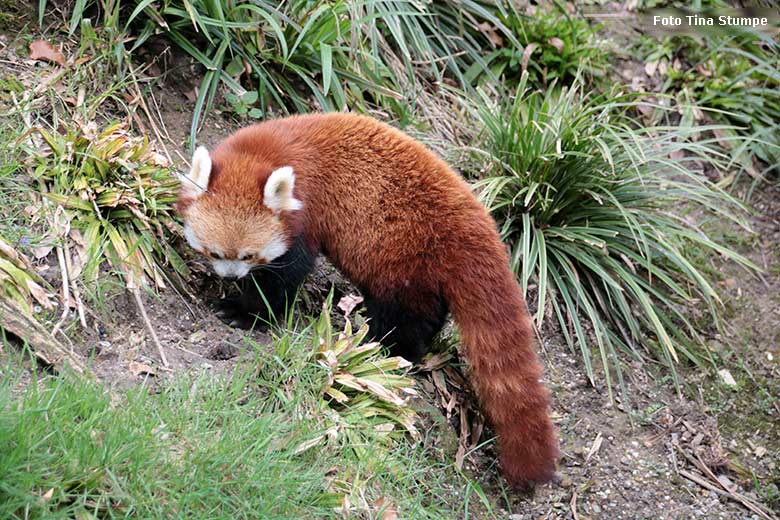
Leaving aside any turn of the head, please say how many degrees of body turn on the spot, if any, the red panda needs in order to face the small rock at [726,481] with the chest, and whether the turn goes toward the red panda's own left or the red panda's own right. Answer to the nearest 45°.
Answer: approximately 180°

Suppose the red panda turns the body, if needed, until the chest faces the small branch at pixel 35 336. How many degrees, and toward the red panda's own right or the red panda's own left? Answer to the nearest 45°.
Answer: approximately 45° to the red panda's own left

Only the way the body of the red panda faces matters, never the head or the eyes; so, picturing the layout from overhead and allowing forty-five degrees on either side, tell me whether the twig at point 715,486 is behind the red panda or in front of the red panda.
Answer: behind

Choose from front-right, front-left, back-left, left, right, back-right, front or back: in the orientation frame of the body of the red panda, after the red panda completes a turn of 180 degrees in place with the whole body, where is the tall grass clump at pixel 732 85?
front-left

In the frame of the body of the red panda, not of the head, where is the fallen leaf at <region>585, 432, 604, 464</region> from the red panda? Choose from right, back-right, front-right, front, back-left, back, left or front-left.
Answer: back

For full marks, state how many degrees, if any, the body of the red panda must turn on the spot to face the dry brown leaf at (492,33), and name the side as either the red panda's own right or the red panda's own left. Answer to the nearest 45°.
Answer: approximately 90° to the red panda's own right

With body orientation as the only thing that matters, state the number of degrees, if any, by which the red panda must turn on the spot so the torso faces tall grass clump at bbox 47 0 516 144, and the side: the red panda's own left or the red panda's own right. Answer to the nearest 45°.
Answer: approximately 45° to the red panda's own right

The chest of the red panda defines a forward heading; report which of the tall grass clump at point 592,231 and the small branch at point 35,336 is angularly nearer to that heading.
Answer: the small branch

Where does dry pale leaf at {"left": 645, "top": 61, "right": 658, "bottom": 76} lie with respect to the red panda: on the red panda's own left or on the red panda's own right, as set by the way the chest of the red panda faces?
on the red panda's own right

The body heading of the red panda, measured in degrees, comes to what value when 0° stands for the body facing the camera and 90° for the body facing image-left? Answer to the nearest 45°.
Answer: approximately 90°

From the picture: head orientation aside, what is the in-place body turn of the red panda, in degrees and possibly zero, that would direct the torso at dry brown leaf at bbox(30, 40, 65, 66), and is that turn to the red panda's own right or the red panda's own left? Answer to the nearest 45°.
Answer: approximately 45° to the red panda's own right
